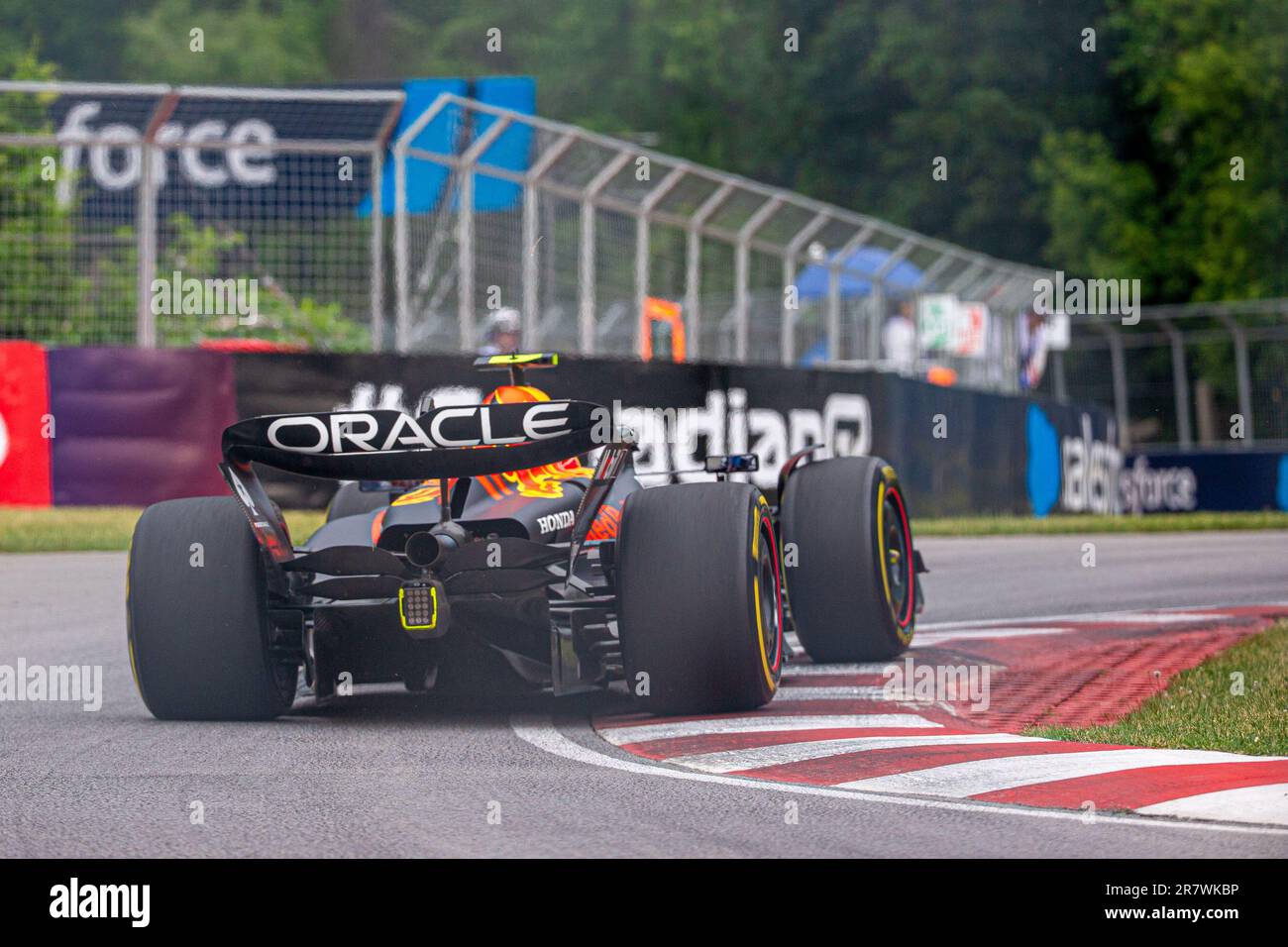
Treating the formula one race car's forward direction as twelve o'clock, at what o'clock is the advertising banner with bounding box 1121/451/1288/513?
The advertising banner is roughly at 1 o'clock from the formula one race car.

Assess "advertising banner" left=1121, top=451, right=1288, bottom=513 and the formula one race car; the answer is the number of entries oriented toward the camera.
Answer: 1

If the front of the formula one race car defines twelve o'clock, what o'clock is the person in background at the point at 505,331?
The person in background is roughly at 12 o'clock from the formula one race car.

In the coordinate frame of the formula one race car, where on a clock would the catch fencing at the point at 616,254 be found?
The catch fencing is roughly at 12 o'clock from the formula one race car.

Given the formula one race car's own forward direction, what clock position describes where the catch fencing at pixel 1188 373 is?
The catch fencing is roughly at 1 o'clock from the formula one race car.

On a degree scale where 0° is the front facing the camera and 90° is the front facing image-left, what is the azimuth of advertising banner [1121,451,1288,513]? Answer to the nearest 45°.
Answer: approximately 0°

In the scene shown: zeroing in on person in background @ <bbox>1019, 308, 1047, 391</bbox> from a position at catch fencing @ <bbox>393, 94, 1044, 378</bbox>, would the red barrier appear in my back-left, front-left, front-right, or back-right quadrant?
back-left

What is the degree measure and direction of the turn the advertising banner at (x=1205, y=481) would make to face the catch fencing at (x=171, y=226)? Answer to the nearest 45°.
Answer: approximately 45° to its right

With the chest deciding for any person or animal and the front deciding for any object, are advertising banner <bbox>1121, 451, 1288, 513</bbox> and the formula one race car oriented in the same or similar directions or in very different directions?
very different directions

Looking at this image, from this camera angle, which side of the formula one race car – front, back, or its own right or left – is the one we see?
back
